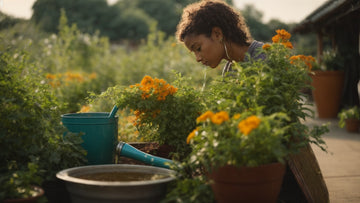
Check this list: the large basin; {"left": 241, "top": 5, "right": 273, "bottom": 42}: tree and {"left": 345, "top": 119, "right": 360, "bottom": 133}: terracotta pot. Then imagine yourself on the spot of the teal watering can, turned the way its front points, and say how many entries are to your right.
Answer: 1

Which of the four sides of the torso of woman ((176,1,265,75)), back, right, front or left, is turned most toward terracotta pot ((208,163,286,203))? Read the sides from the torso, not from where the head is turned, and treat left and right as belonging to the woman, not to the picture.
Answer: left

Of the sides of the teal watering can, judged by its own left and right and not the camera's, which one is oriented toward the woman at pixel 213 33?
front

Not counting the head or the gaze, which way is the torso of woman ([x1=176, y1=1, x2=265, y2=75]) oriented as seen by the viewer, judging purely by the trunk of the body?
to the viewer's left

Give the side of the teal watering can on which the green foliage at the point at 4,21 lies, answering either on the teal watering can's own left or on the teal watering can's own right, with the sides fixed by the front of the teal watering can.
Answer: on the teal watering can's own left

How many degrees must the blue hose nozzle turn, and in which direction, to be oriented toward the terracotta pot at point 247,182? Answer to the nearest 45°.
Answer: approximately 45° to its right

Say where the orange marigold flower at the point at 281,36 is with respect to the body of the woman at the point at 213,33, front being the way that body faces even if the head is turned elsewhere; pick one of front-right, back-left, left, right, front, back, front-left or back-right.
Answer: back-left

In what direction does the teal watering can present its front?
to the viewer's right
